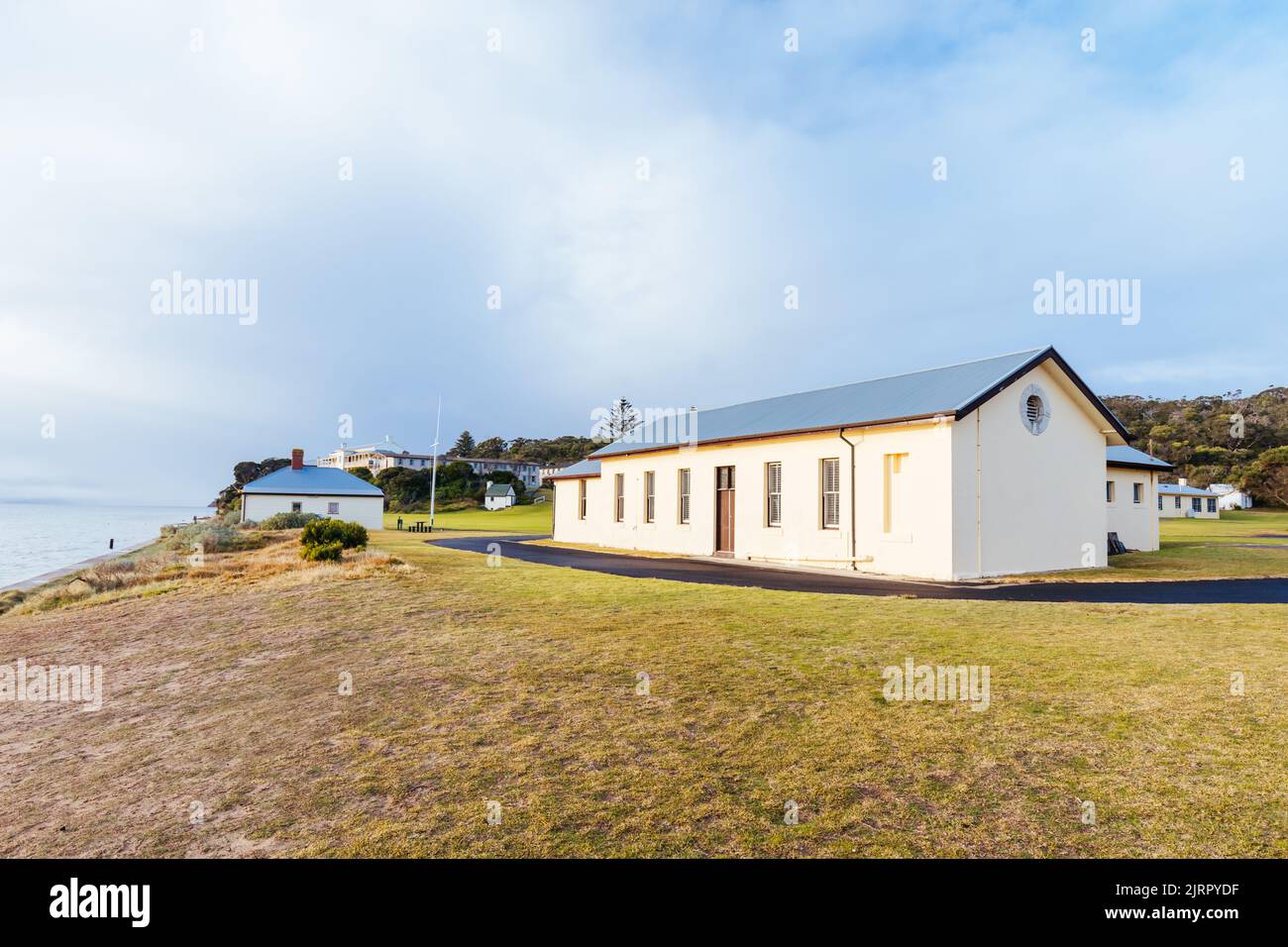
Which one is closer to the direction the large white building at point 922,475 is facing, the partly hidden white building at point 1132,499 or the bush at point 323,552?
the bush

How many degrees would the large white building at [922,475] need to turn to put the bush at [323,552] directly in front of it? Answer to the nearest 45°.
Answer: approximately 45° to its right

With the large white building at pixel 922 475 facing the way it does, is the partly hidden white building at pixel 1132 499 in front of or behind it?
behind

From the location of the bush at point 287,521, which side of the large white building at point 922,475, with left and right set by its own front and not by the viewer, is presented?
right

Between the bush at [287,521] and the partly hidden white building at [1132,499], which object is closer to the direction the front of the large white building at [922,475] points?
the bush

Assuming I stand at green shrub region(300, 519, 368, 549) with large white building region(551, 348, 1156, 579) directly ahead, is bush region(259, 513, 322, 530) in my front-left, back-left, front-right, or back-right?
back-left

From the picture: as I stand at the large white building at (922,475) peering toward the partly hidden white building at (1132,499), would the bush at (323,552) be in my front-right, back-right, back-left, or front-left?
back-left

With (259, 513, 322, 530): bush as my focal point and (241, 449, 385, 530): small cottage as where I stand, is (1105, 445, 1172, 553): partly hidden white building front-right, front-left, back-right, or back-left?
front-left

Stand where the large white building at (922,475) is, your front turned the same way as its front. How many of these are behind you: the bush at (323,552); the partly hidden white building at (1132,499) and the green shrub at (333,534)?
1

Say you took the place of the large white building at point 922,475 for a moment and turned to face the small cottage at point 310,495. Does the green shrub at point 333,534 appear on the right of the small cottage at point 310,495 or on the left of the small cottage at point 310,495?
left

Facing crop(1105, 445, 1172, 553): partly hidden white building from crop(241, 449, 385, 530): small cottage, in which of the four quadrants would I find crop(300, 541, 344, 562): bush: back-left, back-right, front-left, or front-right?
front-right

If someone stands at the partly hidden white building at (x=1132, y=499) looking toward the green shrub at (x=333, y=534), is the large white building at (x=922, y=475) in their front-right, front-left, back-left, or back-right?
front-left

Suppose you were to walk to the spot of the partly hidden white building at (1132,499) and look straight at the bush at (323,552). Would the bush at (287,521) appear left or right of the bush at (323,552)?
right

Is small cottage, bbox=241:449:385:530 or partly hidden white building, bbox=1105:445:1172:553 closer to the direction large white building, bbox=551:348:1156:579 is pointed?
the small cottage

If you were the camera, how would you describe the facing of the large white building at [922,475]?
facing the viewer and to the left of the viewer

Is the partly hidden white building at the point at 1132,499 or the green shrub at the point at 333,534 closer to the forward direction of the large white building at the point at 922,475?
the green shrub
